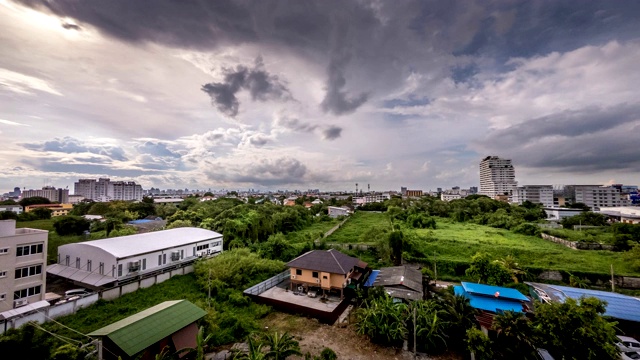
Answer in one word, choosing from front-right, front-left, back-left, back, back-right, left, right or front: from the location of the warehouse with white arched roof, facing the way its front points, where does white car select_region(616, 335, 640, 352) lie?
left

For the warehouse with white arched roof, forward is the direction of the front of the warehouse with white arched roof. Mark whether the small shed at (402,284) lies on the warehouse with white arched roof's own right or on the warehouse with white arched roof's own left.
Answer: on the warehouse with white arched roof's own left

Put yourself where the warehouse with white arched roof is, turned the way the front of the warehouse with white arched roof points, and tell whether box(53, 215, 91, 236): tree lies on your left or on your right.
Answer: on your right

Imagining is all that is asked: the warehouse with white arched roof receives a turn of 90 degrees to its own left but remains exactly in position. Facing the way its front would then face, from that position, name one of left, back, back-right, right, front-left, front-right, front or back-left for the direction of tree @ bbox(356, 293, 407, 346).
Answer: front

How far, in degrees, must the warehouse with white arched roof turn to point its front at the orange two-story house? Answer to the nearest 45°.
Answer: approximately 90° to its left

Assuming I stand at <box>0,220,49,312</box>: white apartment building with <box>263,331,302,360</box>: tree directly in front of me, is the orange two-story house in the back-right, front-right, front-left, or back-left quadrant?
front-left

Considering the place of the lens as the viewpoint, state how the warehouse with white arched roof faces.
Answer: facing the viewer and to the left of the viewer

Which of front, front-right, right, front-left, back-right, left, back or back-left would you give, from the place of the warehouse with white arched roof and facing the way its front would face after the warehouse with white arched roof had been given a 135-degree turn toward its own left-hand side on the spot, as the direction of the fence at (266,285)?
front-right

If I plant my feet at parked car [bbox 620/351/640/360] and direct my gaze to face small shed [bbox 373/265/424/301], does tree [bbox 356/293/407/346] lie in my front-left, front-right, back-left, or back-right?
front-left

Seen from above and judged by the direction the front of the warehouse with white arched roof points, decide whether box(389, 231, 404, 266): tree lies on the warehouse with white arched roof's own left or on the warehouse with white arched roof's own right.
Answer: on the warehouse with white arched roof's own left

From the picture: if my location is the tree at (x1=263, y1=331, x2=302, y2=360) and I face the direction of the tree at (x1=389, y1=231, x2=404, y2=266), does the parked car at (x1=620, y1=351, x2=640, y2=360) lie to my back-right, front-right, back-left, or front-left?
front-right

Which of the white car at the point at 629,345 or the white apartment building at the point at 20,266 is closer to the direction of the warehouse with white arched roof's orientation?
the white apartment building
